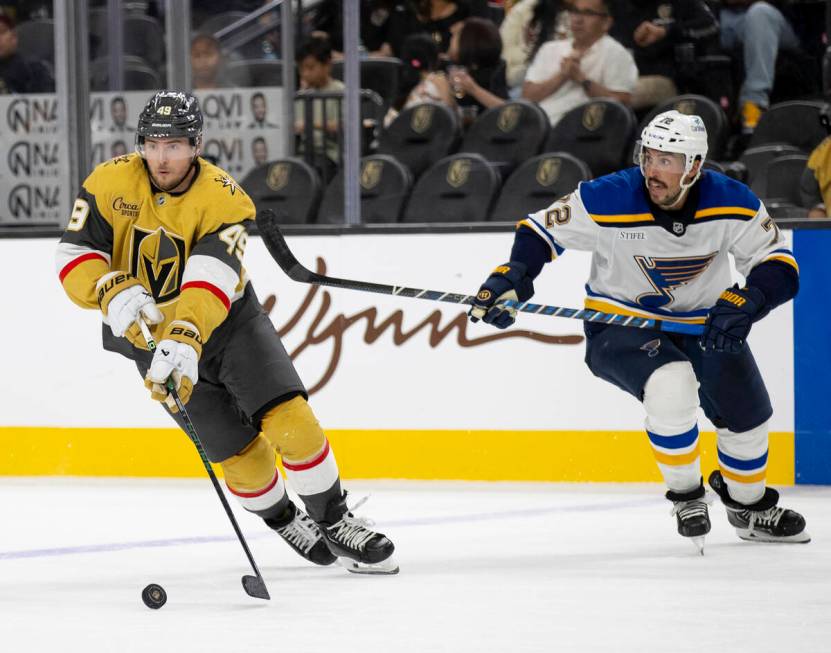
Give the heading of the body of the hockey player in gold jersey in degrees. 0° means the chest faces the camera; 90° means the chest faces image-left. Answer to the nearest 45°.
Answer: approximately 0°

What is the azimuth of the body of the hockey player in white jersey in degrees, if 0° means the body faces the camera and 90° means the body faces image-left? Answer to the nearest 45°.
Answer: approximately 0°

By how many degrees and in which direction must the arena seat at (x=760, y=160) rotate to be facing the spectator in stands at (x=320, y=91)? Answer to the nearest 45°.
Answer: approximately 90° to its right

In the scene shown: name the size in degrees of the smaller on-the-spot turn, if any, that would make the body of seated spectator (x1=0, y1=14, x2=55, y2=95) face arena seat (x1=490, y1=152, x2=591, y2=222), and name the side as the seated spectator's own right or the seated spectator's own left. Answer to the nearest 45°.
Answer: approximately 45° to the seated spectator's own left

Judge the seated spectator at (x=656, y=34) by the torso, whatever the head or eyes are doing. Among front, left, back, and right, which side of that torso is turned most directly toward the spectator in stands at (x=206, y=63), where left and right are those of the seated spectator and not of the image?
right

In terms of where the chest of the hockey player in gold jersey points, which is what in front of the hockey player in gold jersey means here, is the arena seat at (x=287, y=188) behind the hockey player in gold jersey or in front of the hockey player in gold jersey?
behind

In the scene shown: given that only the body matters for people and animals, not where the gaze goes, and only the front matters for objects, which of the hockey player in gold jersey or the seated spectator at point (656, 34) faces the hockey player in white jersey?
the seated spectator
